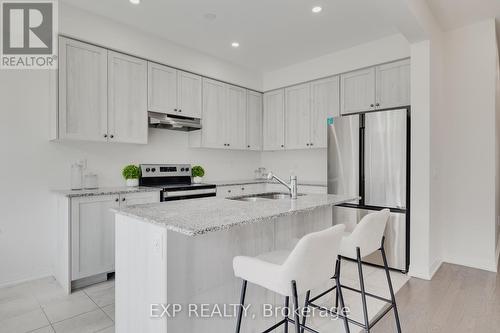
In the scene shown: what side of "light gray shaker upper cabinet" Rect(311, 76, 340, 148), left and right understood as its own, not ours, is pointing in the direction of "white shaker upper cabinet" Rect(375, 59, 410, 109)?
left

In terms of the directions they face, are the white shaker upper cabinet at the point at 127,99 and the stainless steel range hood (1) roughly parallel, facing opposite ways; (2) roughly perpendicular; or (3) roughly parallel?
roughly parallel

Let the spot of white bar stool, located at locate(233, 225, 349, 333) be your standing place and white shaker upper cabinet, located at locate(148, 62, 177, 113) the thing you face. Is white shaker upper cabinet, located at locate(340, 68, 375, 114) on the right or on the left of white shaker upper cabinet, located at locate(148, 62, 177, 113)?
right

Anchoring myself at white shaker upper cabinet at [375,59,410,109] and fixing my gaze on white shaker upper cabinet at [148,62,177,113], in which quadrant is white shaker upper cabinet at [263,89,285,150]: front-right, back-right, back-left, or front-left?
front-right

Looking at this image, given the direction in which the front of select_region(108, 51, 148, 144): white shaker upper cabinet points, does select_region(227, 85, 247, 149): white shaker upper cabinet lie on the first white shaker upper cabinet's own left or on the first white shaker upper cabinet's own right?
on the first white shaker upper cabinet's own left

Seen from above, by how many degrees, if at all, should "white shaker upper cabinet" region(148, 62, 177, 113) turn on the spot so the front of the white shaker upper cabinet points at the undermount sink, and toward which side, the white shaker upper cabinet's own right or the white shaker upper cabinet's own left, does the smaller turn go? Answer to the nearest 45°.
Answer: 0° — it already faces it

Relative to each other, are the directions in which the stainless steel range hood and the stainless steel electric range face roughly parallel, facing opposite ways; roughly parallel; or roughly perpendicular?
roughly parallel

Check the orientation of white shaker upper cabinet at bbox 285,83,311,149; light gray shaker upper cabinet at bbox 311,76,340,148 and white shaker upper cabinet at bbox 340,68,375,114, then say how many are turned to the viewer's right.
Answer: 0

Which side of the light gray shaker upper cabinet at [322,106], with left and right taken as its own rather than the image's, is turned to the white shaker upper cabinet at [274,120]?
right

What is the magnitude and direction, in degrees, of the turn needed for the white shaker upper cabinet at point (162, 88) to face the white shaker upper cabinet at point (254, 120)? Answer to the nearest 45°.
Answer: approximately 90° to its left

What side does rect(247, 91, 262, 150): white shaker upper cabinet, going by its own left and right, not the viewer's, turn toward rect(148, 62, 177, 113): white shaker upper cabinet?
right

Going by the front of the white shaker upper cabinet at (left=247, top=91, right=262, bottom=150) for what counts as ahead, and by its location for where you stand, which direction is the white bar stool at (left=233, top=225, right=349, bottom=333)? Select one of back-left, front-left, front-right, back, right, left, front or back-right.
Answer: front-right

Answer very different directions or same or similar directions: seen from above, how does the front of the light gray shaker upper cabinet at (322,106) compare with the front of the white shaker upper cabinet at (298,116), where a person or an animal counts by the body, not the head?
same or similar directions
